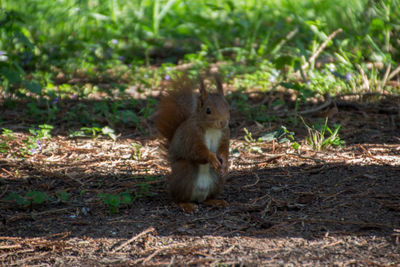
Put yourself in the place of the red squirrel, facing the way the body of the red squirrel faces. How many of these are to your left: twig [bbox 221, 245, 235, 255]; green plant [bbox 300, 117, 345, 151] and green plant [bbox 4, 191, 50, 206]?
1

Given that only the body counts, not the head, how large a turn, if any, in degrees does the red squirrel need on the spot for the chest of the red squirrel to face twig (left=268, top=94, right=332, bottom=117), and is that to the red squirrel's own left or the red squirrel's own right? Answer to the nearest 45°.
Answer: approximately 90° to the red squirrel's own left

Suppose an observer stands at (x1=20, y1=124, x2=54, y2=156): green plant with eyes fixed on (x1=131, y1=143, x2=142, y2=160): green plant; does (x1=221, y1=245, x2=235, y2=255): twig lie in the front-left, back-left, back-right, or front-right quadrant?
front-right

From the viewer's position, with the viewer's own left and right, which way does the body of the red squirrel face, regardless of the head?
facing the viewer and to the right of the viewer

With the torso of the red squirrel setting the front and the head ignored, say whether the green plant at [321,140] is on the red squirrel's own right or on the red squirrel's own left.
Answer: on the red squirrel's own left

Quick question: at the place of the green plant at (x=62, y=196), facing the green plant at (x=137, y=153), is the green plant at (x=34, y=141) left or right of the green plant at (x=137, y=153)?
left

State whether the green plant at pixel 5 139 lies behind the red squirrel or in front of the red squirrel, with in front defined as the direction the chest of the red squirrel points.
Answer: behind
